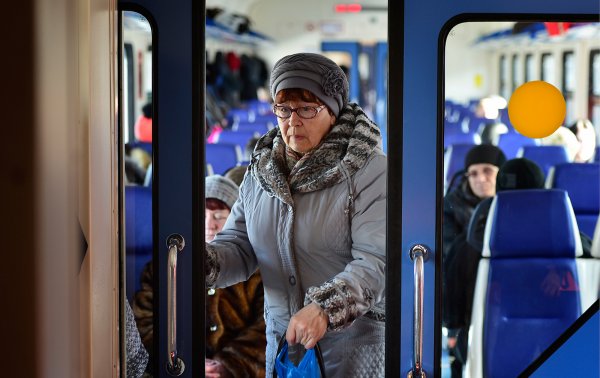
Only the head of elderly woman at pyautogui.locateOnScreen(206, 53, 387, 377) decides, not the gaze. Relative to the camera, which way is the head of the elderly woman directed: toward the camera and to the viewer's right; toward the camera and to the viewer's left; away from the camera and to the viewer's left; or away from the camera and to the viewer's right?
toward the camera and to the viewer's left

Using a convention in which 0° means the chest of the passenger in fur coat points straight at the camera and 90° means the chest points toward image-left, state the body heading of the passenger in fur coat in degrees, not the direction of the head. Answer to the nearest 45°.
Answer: approximately 0°

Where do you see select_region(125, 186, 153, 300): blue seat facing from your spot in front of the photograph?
facing the viewer

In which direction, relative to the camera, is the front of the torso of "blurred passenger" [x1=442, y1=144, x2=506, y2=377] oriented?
toward the camera

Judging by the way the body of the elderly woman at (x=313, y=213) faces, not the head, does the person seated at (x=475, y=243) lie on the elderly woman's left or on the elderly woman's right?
on the elderly woman's left

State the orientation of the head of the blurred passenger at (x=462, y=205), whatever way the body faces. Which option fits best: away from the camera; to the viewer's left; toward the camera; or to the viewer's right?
toward the camera

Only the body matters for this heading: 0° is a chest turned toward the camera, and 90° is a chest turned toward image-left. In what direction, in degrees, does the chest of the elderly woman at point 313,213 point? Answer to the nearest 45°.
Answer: approximately 45°

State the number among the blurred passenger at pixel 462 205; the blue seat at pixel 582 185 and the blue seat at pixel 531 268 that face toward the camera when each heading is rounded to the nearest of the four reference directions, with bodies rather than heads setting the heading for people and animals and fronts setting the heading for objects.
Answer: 3

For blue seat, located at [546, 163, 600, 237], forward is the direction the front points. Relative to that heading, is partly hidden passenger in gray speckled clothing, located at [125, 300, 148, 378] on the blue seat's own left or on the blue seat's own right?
on the blue seat's own right
